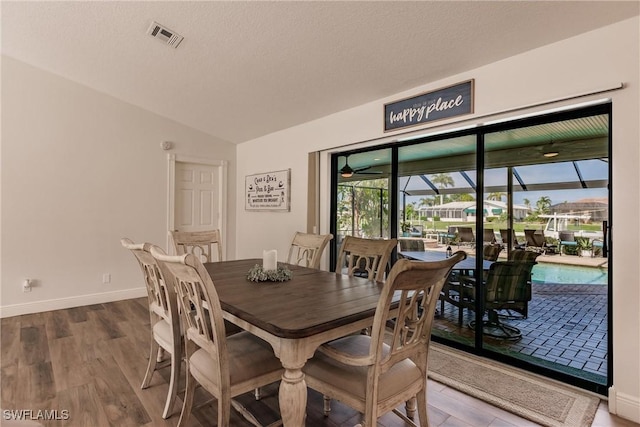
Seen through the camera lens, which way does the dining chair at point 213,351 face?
facing away from the viewer and to the right of the viewer

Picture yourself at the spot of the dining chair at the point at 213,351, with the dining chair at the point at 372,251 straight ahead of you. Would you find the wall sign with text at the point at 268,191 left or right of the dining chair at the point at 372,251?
left

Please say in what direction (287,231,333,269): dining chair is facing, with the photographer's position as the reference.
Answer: facing the viewer and to the left of the viewer

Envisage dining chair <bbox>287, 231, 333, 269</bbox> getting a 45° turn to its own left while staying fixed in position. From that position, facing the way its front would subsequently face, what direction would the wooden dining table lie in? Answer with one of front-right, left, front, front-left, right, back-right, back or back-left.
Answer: front

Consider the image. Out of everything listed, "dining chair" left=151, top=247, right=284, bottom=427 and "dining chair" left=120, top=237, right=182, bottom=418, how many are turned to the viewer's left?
0

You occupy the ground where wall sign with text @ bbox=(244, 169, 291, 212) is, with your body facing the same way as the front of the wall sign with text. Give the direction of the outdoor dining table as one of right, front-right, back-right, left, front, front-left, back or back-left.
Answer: left

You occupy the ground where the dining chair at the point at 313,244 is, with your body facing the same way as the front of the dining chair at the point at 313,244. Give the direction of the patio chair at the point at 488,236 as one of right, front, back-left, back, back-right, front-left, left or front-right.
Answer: back-left

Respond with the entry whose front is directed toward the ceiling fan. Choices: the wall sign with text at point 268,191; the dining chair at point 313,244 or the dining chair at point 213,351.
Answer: the dining chair at point 213,351

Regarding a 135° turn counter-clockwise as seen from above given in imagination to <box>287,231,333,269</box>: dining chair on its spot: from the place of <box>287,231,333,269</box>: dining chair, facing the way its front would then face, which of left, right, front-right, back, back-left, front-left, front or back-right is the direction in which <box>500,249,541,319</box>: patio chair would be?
front

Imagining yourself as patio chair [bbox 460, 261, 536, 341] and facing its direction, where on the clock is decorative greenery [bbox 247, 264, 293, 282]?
The decorative greenery is roughly at 9 o'clock from the patio chair.

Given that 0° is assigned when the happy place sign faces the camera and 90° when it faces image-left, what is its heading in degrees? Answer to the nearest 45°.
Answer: approximately 45°
